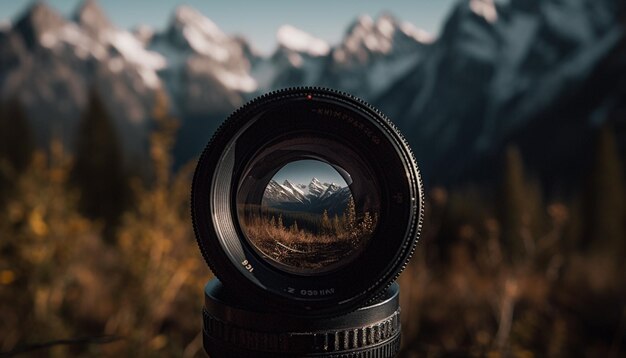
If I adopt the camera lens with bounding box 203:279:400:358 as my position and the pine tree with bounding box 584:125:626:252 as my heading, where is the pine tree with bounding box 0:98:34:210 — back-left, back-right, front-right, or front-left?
front-left

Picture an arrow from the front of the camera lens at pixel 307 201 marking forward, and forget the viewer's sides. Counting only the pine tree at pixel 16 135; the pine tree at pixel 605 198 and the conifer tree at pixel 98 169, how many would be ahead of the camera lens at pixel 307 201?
0

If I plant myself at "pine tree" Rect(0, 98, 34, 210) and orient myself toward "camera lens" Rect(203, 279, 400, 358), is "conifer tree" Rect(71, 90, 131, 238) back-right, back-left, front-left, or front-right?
front-left

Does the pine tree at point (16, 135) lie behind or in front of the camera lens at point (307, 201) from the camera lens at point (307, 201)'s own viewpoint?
behind

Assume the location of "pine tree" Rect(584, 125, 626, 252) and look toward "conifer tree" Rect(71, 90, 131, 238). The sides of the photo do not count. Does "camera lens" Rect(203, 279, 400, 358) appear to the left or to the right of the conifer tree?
left

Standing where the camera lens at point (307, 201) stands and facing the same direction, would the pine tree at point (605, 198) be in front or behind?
behind

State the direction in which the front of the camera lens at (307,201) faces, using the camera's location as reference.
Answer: facing the viewer

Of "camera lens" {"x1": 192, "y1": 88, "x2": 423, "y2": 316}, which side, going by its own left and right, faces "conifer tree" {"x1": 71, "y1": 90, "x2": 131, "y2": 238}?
back
